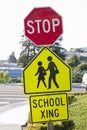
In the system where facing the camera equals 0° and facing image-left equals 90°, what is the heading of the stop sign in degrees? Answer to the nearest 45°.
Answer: approximately 0°

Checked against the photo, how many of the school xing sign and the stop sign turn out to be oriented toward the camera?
2

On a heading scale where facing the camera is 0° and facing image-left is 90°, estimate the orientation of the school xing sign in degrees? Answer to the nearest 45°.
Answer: approximately 0°
